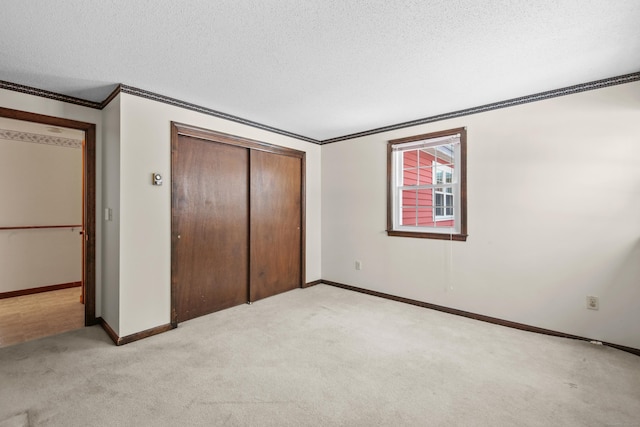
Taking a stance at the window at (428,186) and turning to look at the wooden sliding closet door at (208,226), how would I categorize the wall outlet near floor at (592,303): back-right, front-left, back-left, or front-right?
back-left

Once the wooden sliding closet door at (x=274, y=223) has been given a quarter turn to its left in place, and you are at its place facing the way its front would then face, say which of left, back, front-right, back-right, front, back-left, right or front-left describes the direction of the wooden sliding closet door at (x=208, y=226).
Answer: back

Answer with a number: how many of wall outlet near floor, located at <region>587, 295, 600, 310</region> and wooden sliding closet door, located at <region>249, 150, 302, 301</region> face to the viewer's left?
0

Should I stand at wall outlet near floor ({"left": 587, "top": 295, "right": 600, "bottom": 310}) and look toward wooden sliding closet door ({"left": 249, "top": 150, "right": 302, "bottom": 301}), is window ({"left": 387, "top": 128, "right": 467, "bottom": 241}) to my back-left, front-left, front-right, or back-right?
front-right

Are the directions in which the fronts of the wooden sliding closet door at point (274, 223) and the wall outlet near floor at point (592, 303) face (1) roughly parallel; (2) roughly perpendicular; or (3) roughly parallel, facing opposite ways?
roughly perpendicular

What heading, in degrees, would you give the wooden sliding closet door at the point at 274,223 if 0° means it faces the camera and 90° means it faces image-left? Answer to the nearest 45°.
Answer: approximately 315°

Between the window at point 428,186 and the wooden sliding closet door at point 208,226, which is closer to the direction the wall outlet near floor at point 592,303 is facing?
the wooden sliding closet door

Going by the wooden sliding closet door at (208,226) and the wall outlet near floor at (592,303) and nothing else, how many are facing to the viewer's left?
0

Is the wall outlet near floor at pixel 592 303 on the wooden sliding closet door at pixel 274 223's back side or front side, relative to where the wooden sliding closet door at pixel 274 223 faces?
on the front side

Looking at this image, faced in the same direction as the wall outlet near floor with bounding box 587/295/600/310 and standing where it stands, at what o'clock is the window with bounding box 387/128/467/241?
The window is roughly at 3 o'clock from the wall outlet near floor.

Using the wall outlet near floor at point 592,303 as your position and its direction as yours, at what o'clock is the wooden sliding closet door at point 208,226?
The wooden sliding closet door is roughly at 2 o'clock from the wall outlet near floor.

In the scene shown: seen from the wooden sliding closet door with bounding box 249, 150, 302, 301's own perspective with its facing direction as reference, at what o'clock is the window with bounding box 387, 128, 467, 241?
The window is roughly at 11 o'clock from the wooden sliding closet door.

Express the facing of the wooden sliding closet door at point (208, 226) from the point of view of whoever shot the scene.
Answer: facing the viewer and to the right of the viewer

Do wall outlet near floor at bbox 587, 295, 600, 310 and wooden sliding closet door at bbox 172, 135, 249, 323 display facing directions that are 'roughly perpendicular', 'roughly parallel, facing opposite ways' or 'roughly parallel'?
roughly perpendicular

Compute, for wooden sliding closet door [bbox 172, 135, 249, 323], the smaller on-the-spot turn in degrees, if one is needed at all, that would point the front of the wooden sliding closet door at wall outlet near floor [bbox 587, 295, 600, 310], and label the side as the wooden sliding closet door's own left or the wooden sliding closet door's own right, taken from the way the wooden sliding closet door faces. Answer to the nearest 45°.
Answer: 0° — it already faces it

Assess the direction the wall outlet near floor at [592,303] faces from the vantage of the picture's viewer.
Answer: facing the viewer
